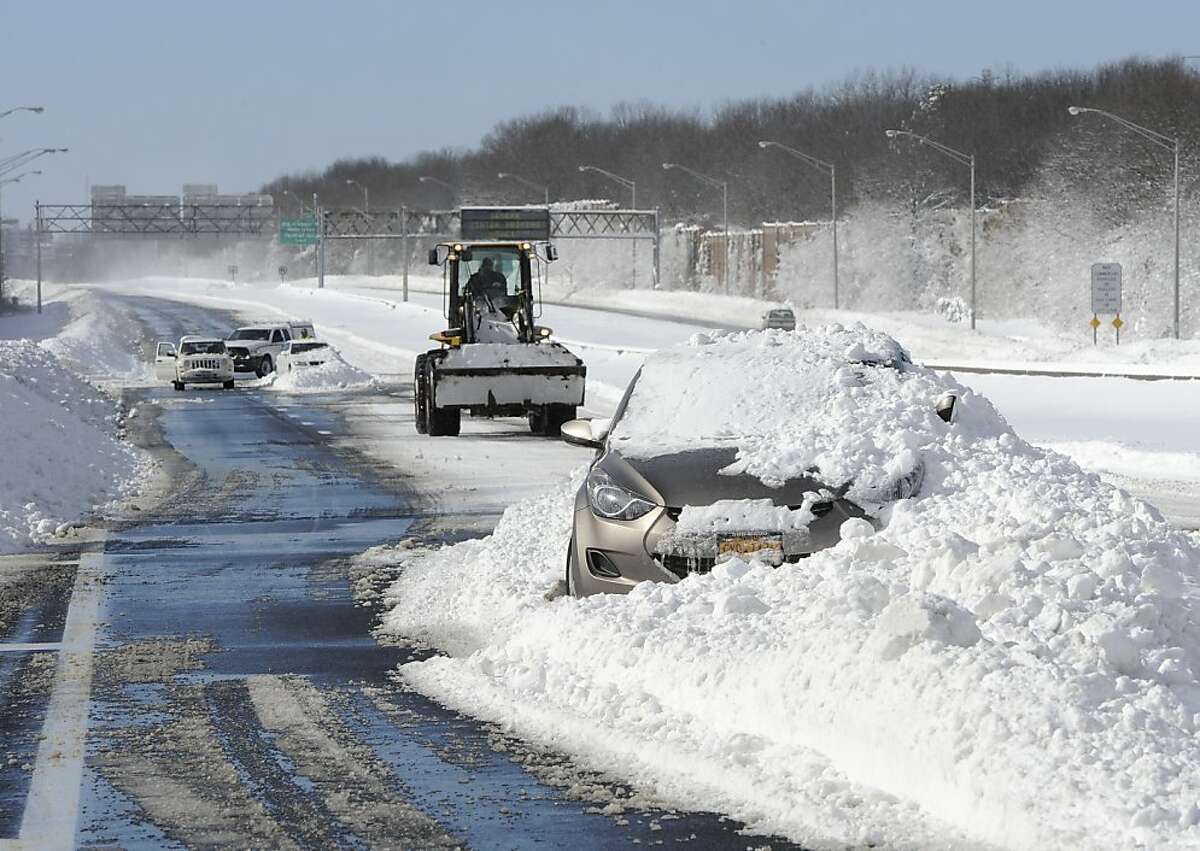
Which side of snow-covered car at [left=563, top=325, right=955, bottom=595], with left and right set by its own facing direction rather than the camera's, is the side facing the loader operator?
back

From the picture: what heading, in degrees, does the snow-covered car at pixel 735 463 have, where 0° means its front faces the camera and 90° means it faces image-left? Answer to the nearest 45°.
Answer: approximately 0°

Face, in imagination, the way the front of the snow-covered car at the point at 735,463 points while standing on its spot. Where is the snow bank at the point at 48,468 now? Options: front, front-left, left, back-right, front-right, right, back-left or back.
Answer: back-right
